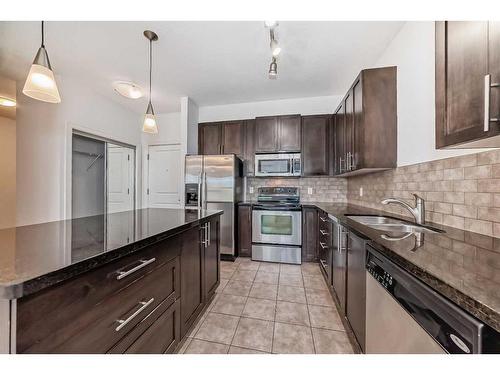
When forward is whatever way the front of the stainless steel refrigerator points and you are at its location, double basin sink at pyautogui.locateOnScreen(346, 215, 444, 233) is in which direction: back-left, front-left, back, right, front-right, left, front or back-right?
front-left

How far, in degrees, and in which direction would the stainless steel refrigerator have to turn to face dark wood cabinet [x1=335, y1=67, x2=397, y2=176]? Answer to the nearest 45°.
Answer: approximately 45° to its left

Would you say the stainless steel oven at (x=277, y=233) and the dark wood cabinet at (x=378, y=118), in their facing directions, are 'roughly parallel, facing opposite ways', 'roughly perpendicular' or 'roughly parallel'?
roughly perpendicular

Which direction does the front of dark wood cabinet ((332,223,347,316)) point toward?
to the viewer's left

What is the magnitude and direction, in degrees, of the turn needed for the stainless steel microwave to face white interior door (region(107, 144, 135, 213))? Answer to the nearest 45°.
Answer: approximately 90° to its right

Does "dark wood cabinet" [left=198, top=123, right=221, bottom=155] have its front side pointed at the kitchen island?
yes

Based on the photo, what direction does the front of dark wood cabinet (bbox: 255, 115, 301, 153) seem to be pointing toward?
toward the camera

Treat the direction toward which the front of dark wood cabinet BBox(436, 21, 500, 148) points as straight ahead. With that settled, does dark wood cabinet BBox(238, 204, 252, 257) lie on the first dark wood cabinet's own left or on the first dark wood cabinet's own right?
on the first dark wood cabinet's own right

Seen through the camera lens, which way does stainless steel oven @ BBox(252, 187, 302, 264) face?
facing the viewer

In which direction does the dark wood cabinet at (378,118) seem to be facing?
to the viewer's left

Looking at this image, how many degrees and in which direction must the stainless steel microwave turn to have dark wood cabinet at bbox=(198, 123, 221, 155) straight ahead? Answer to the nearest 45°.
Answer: approximately 90° to its right

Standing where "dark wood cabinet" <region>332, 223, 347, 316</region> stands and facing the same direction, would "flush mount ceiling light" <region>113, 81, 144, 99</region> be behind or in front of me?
in front

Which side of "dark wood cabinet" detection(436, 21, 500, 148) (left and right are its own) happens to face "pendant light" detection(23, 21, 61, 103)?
front

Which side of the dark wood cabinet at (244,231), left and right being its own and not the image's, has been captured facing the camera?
front

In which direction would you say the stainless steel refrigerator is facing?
toward the camera

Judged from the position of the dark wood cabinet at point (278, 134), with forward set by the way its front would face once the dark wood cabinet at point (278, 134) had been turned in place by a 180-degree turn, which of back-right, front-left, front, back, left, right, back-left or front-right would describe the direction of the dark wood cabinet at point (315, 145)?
right
